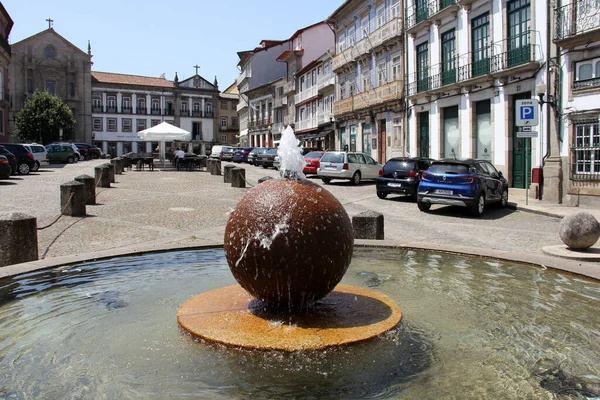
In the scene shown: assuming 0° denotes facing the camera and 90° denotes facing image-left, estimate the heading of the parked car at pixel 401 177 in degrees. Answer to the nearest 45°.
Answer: approximately 225°

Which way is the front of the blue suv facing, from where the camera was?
facing away from the viewer and to the right of the viewer

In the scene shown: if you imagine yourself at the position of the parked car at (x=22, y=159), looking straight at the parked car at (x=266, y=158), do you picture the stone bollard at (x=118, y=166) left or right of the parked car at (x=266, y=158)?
right

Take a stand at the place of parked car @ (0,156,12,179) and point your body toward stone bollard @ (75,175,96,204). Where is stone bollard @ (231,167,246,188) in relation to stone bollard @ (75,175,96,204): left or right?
left

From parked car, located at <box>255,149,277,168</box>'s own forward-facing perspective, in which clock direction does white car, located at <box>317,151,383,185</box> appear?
The white car is roughly at 4 o'clock from the parked car.

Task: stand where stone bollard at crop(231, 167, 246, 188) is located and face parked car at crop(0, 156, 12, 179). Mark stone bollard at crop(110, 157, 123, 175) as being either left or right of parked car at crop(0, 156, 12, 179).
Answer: right

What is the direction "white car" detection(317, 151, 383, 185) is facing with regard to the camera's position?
facing away from the viewer and to the right of the viewer
